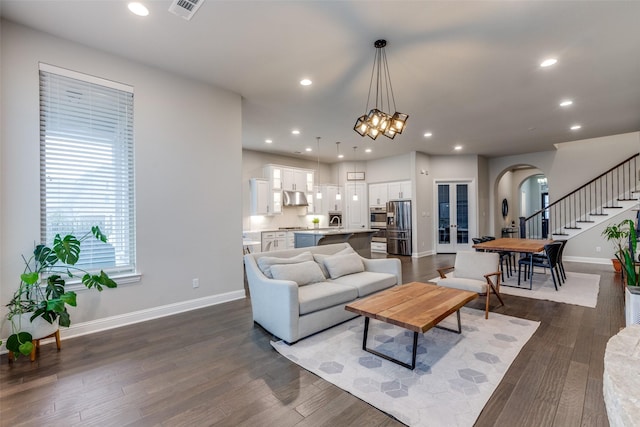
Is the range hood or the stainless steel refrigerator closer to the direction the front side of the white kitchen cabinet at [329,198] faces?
the stainless steel refrigerator

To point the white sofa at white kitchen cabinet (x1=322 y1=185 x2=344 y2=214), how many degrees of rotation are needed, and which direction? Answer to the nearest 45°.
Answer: approximately 135° to its left

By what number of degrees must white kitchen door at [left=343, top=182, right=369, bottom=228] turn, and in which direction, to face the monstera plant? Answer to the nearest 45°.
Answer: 0° — it already faces it

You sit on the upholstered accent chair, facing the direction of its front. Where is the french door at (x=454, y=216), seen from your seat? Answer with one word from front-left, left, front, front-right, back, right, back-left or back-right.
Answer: back-right

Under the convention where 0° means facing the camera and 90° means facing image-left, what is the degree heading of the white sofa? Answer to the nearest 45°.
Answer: approximately 315°

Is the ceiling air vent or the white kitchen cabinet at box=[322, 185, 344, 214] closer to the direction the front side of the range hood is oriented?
the ceiling air vent

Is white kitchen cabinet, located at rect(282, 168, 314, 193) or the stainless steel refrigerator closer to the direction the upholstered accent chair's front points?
the white kitchen cabinet

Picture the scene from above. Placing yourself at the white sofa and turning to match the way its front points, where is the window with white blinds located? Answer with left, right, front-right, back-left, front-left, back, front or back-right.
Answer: back-right
